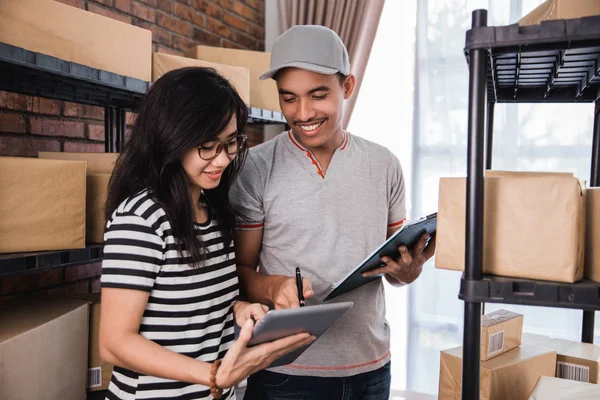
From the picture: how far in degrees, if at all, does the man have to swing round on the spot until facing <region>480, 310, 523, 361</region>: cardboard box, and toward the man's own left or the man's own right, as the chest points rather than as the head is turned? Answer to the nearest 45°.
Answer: approximately 90° to the man's own left

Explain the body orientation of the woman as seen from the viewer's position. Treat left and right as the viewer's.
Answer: facing the viewer and to the right of the viewer

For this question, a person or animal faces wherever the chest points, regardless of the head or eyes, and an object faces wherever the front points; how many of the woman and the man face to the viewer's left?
0

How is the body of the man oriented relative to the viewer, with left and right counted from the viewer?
facing the viewer

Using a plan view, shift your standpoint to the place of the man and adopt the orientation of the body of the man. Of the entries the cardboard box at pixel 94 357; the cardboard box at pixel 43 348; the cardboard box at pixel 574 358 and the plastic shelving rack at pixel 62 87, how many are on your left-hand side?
1

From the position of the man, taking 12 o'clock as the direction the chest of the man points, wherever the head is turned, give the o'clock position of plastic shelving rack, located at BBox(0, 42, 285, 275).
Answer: The plastic shelving rack is roughly at 3 o'clock from the man.

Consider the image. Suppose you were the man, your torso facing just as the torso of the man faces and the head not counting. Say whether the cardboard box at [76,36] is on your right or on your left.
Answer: on your right

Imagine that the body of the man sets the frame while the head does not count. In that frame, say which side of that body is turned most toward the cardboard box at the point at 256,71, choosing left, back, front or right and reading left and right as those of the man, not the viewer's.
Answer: back

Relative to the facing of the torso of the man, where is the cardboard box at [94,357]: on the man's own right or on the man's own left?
on the man's own right

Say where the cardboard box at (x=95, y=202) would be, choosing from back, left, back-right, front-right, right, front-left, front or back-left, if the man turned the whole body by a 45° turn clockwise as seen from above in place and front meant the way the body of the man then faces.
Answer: front-right

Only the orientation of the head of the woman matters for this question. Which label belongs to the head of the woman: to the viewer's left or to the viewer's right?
to the viewer's right

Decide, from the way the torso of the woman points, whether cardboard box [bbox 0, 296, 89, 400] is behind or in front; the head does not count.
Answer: behind

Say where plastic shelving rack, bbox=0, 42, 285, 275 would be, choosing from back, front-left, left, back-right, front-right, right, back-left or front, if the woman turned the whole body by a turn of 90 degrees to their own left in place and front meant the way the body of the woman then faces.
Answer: left

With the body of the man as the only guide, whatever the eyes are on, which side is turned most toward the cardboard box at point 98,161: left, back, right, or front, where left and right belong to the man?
right

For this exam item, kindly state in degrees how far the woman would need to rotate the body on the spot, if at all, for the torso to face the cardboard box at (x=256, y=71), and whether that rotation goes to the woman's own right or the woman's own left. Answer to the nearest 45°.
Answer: approximately 135° to the woman's own left

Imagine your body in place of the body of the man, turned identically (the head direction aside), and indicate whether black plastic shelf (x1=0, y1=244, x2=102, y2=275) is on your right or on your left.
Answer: on your right

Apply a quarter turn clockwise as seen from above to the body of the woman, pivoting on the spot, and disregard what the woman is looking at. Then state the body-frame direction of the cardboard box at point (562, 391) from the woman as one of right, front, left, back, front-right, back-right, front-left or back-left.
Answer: back-left
